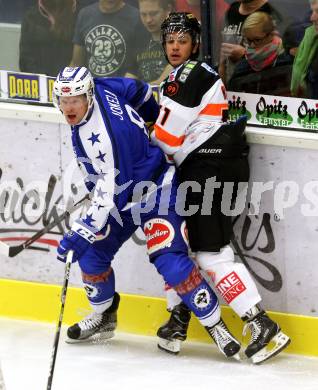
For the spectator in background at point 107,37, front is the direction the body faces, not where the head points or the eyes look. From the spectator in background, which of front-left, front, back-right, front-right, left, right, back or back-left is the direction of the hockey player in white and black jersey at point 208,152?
front-left

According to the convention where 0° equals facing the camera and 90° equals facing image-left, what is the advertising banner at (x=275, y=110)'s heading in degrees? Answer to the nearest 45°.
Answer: approximately 0°

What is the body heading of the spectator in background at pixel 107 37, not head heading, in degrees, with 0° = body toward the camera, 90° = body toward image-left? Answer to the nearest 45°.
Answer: approximately 0°

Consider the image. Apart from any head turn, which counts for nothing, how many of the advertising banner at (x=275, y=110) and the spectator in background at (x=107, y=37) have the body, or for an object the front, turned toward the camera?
2

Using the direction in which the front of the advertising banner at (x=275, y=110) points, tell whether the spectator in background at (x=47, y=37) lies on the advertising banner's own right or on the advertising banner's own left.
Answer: on the advertising banner's own right

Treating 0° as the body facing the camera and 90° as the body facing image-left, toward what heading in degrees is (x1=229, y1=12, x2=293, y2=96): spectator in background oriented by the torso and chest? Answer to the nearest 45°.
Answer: approximately 45°

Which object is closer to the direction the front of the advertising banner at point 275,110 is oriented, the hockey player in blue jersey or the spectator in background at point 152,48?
the hockey player in blue jersey
